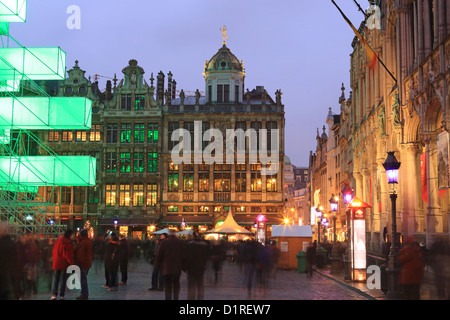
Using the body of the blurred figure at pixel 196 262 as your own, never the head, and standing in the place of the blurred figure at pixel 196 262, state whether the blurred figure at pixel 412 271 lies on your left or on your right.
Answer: on your right

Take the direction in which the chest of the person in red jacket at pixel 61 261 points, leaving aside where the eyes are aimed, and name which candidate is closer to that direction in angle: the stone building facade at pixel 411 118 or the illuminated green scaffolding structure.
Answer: the stone building facade

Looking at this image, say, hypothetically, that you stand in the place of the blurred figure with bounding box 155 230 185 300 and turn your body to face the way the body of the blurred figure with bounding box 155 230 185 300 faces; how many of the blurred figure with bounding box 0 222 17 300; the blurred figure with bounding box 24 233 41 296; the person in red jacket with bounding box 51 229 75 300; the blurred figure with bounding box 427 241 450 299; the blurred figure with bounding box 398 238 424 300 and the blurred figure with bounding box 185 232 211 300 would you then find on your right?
3

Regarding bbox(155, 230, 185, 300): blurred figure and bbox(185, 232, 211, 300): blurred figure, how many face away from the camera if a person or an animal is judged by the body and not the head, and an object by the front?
2

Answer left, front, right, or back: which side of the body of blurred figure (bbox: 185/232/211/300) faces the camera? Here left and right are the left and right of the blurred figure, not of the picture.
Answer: back

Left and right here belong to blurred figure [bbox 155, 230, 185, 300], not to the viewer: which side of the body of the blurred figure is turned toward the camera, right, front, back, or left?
back

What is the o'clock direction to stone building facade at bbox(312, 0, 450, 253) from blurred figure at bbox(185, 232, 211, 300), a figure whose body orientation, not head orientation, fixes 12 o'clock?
The stone building facade is roughly at 1 o'clock from the blurred figure.

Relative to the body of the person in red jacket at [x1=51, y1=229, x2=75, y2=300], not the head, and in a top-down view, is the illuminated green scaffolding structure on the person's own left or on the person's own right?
on the person's own left

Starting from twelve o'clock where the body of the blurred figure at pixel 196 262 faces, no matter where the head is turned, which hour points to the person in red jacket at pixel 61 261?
The person in red jacket is roughly at 10 o'clock from the blurred figure.

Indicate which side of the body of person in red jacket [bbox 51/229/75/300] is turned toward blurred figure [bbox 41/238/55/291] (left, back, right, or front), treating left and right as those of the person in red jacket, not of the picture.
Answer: left
